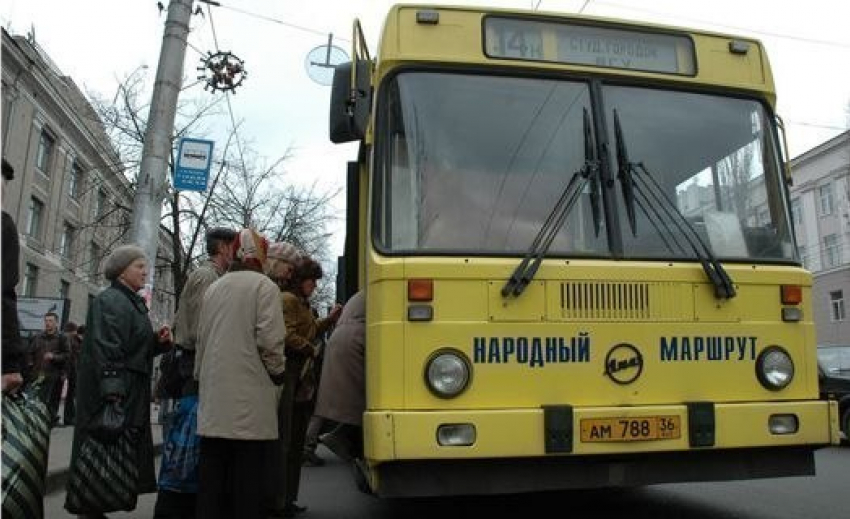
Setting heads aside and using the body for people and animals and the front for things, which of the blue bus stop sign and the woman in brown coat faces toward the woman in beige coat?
the blue bus stop sign

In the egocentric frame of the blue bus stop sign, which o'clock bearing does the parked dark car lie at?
The parked dark car is roughly at 9 o'clock from the blue bus stop sign.

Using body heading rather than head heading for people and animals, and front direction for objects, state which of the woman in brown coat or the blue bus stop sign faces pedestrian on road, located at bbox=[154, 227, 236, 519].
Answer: the blue bus stop sign

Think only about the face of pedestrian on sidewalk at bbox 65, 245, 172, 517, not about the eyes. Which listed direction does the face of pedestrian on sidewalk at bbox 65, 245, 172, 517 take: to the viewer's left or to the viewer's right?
to the viewer's right

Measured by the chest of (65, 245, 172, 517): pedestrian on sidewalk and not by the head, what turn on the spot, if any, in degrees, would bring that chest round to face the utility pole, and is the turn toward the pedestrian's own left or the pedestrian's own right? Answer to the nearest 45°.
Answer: approximately 90° to the pedestrian's own left

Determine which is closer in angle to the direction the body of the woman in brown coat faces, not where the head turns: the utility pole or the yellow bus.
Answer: the yellow bus

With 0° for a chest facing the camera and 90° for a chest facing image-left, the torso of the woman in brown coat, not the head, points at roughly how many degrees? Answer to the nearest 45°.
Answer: approximately 270°

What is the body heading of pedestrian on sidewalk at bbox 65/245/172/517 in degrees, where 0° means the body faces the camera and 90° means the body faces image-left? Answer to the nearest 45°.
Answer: approximately 270°

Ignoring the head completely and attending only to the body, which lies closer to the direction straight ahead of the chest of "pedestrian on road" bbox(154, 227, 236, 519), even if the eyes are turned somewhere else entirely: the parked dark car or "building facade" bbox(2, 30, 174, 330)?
the parked dark car

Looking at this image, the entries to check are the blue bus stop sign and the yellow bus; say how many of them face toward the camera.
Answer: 2

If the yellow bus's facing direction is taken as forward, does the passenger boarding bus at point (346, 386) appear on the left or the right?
on its right

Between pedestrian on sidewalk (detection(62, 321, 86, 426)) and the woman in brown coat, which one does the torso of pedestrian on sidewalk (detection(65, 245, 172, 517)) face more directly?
the woman in brown coat
